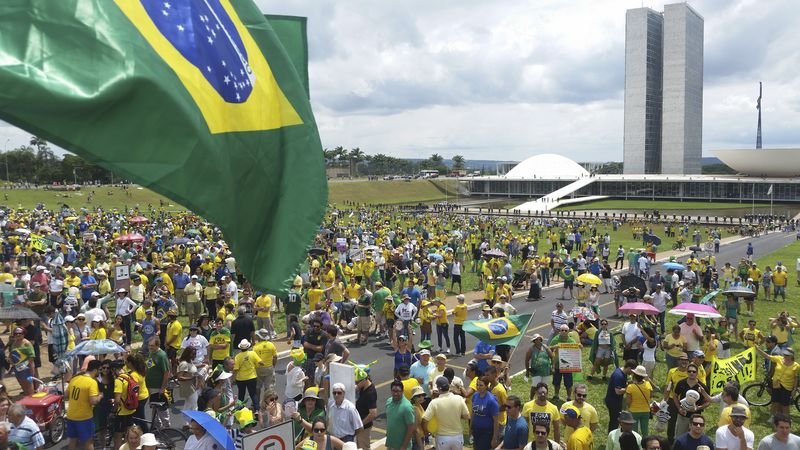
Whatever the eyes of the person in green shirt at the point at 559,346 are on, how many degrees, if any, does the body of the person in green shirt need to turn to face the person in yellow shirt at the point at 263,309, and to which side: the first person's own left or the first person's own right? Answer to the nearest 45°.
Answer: approximately 90° to the first person's own right

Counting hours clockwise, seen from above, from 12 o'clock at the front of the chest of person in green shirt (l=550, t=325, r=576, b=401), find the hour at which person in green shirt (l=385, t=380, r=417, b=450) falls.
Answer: person in green shirt (l=385, t=380, r=417, b=450) is roughly at 1 o'clock from person in green shirt (l=550, t=325, r=576, b=401).

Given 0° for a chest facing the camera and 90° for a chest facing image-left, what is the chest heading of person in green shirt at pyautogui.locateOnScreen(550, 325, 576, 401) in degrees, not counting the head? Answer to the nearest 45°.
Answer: approximately 0°
